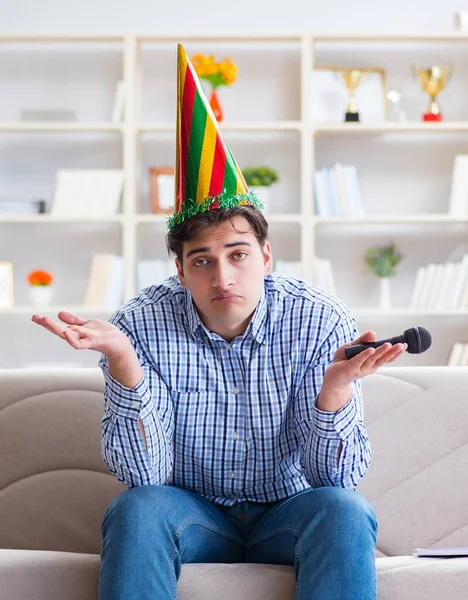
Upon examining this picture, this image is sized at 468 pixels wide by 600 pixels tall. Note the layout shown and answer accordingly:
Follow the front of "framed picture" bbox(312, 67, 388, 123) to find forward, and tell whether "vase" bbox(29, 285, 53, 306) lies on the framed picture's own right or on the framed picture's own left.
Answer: on the framed picture's own right

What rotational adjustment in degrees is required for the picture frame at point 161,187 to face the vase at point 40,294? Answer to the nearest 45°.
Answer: approximately 90° to its right

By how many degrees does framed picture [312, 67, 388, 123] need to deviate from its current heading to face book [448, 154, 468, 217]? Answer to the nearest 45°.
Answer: approximately 90° to its left

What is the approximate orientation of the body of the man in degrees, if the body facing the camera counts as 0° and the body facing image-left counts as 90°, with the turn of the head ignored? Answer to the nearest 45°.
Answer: approximately 0°

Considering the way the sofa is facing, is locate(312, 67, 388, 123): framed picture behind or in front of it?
behind

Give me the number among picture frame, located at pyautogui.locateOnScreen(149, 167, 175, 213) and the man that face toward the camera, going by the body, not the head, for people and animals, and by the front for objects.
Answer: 2

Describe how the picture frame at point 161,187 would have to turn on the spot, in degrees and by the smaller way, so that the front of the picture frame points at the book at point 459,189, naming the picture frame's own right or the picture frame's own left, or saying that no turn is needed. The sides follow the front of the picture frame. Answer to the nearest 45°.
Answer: approximately 90° to the picture frame's own left

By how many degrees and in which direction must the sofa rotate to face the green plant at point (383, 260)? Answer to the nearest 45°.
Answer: approximately 135° to its left
